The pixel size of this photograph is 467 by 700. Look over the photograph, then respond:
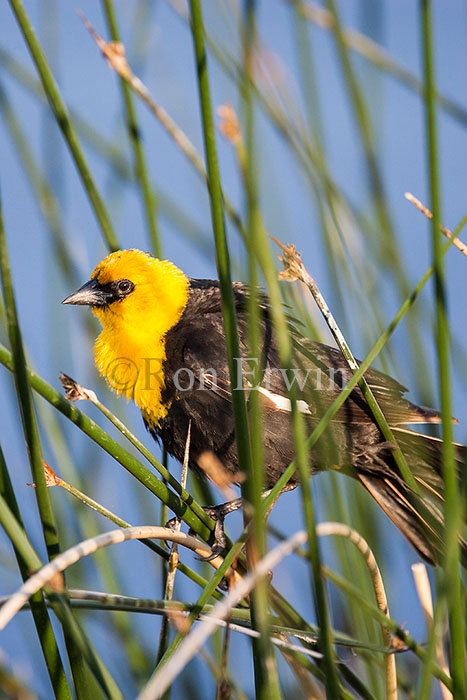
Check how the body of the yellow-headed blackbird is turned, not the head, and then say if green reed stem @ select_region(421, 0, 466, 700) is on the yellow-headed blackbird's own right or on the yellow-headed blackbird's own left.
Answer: on the yellow-headed blackbird's own left

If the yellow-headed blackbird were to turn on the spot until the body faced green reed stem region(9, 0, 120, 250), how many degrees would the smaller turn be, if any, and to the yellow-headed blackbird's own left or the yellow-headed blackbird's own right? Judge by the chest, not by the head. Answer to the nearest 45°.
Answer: approximately 45° to the yellow-headed blackbird's own left

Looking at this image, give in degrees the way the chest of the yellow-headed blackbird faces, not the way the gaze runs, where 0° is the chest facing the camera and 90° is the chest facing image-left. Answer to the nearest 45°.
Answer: approximately 90°
